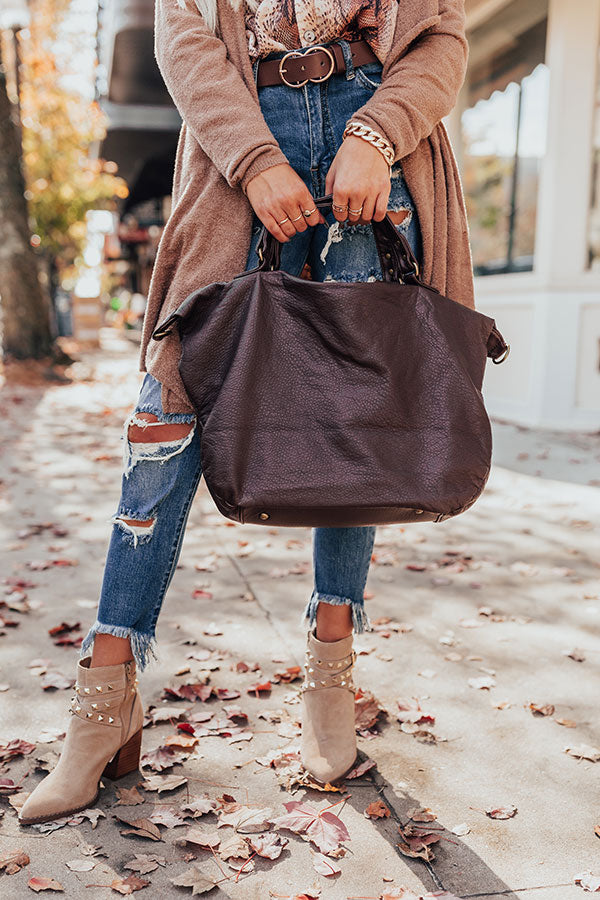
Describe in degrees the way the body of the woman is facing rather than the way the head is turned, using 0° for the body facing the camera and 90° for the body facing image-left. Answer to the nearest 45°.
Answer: approximately 0°

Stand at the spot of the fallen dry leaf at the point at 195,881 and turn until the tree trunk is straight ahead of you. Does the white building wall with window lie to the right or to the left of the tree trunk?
right

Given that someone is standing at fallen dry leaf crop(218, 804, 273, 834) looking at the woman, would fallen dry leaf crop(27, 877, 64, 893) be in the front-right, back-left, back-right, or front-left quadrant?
back-left

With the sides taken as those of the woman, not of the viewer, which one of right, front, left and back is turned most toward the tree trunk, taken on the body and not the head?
back
